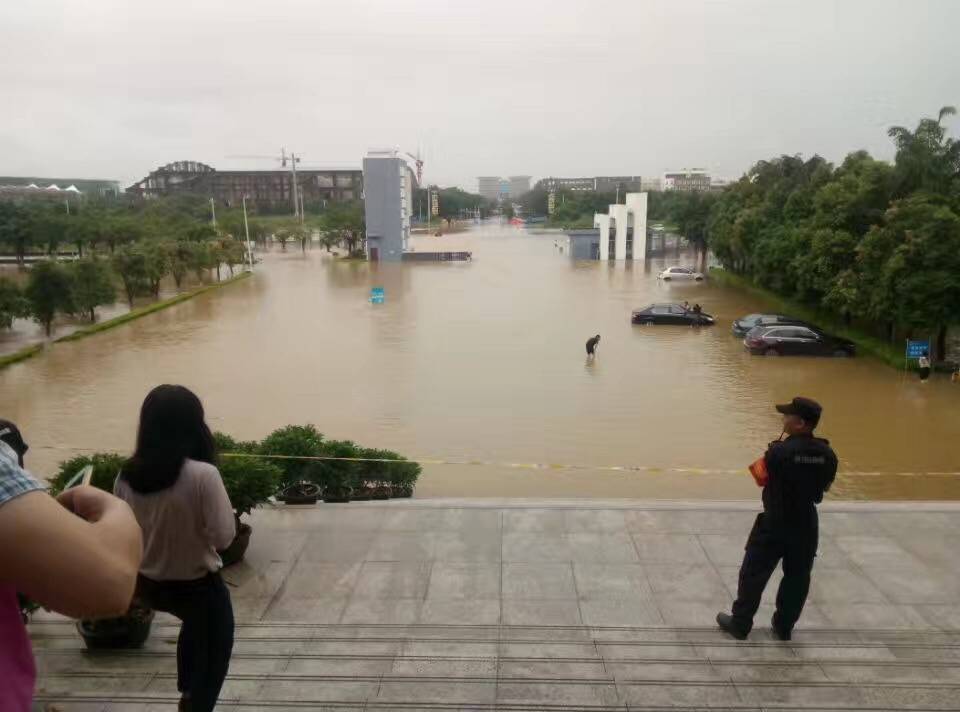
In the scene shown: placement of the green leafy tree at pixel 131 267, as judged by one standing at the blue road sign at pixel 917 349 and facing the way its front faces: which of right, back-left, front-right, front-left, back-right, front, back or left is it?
right

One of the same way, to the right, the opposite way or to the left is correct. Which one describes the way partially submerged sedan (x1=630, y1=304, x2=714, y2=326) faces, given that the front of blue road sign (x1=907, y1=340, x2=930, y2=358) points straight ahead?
to the left

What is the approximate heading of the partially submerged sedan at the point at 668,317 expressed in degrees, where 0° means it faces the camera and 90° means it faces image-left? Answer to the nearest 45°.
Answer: approximately 270°

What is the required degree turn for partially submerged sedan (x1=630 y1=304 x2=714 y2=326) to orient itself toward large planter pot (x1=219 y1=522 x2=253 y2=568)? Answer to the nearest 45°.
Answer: approximately 90° to its right

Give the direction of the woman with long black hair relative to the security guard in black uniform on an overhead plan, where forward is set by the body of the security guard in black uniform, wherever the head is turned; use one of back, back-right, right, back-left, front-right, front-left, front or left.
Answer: left

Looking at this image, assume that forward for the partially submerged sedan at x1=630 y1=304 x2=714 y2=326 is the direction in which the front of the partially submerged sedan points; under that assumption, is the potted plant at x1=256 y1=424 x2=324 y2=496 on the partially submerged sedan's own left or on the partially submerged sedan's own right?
on the partially submerged sedan's own right

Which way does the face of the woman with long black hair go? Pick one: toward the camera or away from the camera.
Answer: away from the camera

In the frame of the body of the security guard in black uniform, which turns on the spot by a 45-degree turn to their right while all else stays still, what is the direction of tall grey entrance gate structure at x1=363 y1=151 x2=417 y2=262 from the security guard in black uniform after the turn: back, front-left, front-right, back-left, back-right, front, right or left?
front-left

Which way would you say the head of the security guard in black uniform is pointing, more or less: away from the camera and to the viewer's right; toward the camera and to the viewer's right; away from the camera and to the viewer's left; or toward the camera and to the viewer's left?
away from the camera and to the viewer's left

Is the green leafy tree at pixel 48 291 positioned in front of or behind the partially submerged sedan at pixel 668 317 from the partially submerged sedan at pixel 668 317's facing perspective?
behind

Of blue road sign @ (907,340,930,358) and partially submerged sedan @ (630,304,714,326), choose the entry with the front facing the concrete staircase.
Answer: the blue road sign

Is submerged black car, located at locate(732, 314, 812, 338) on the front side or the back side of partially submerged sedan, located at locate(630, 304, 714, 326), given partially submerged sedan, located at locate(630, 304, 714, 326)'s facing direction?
on the front side

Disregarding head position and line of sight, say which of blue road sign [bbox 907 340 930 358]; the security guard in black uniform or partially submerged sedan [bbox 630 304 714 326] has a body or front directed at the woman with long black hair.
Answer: the blue road sign

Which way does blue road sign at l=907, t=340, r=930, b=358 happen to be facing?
toward the camera

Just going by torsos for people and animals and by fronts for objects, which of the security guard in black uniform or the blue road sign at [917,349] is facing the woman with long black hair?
the blue road sign

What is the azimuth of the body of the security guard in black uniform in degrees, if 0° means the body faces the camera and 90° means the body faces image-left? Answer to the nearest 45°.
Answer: approximately 135°

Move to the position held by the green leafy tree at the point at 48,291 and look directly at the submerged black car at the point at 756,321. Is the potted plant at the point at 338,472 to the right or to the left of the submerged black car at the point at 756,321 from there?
right

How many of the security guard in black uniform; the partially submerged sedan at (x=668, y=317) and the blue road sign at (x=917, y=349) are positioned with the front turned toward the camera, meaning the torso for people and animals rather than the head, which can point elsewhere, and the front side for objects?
1
